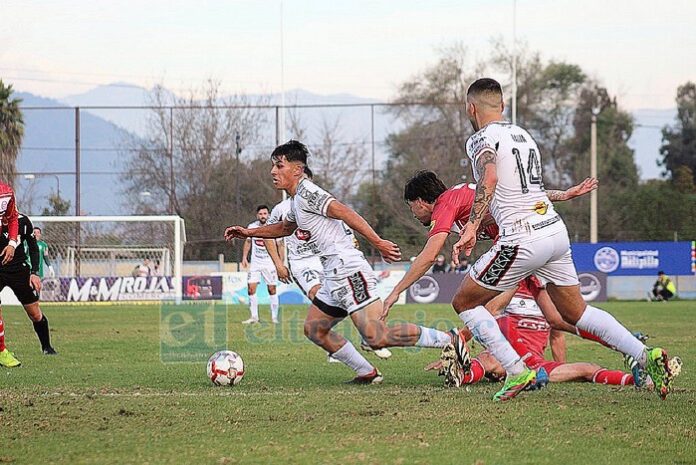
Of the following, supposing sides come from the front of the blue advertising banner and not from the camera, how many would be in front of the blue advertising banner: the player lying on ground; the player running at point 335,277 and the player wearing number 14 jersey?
3

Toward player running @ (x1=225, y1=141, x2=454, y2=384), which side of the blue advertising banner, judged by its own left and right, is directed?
front

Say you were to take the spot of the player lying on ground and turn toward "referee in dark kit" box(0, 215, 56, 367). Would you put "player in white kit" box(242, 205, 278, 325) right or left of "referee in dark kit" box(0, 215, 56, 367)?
right

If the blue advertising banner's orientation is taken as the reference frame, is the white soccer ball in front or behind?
in front

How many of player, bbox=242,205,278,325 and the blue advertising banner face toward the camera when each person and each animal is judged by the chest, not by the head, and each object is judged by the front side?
2

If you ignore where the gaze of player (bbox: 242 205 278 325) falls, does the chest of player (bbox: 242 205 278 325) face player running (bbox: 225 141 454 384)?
yes

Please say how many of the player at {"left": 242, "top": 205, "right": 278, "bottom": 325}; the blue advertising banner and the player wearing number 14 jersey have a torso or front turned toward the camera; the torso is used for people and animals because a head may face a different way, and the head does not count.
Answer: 2

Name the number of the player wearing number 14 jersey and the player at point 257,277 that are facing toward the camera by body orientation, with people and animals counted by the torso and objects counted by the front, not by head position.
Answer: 1

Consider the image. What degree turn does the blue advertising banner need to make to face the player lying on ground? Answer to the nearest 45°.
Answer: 0° — it already faces them

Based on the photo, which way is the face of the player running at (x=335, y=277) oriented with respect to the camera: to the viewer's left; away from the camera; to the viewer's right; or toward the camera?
to the viewer's left

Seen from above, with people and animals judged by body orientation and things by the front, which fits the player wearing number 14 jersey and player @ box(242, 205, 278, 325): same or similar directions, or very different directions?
very different directions

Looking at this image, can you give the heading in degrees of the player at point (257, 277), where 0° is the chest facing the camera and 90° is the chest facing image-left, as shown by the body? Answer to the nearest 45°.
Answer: approximately 0°

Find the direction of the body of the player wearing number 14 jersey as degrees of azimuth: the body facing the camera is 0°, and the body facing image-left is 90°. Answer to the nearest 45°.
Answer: approximately 135°

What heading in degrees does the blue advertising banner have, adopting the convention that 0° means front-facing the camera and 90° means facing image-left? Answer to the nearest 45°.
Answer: approximately 0°
